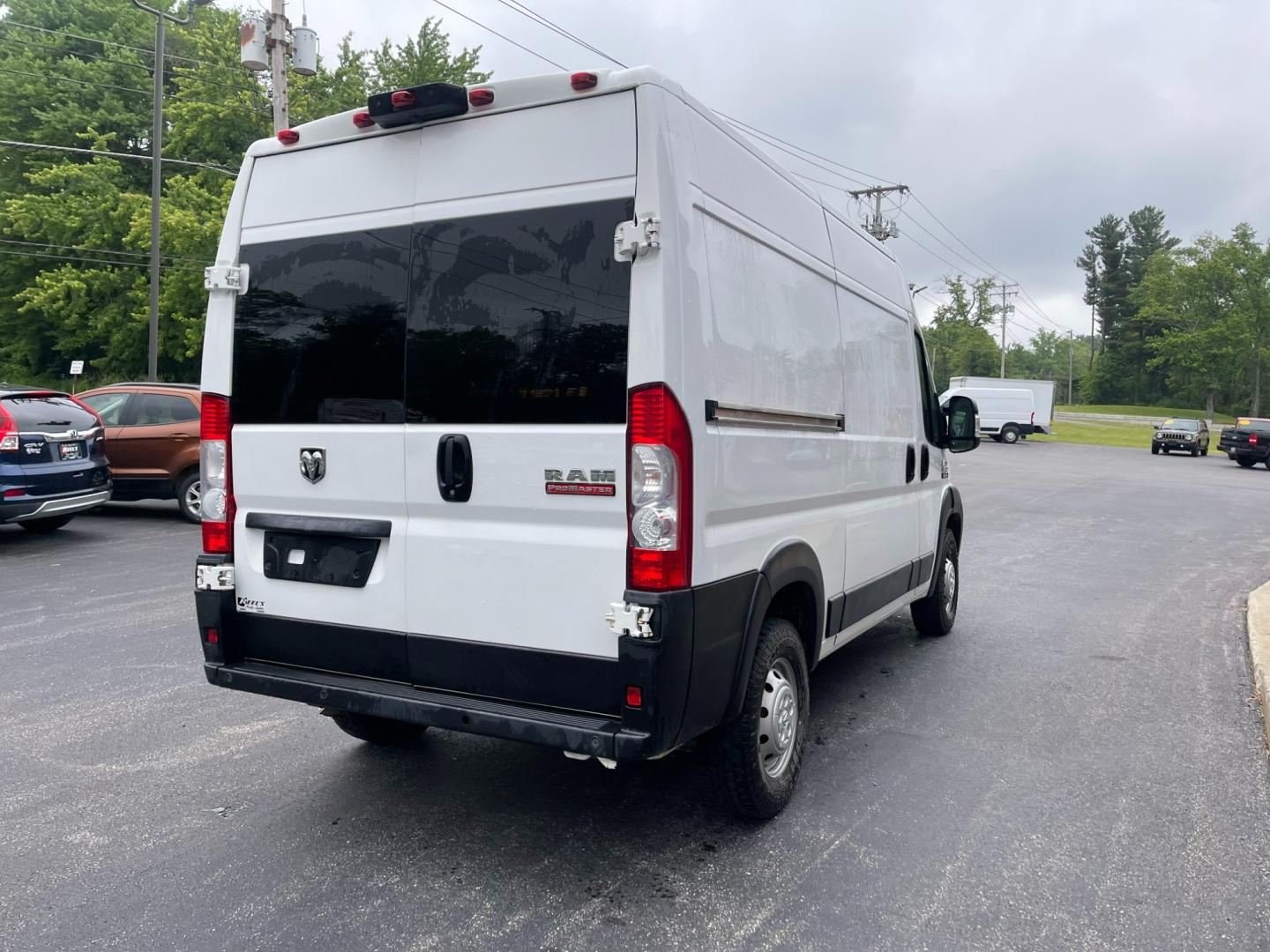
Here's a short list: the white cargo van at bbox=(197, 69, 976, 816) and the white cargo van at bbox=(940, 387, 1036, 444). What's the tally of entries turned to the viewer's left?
1

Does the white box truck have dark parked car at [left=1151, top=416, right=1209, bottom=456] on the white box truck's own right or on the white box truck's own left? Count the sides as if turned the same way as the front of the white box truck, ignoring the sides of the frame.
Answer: on the white box truck's own left

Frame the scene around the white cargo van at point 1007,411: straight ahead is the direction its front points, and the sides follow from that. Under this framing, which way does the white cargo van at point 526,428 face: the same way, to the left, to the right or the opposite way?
to the right

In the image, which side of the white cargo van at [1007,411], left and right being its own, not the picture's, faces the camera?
left

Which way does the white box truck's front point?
to the viewer's left

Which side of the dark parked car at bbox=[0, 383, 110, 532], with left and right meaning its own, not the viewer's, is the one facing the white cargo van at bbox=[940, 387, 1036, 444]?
right

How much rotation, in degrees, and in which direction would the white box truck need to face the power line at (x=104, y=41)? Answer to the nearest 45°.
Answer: approximately 45° to its left

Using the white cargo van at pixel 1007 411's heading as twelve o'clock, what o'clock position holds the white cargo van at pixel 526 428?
the white cargo van at pixel 526 428 is roughly at 9 o'clock from the white cargo van at pixel 1007 411.

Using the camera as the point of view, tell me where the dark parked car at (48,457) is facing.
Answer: facing away from the viewer and to the left of the viewer
